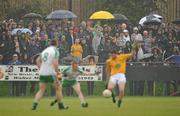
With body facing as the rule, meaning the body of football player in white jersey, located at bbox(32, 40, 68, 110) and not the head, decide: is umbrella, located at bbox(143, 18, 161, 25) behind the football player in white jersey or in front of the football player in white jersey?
in front

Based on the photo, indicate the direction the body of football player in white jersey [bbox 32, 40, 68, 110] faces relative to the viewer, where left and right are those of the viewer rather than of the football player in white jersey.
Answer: facing away from the viewer and to the right of the viewer
